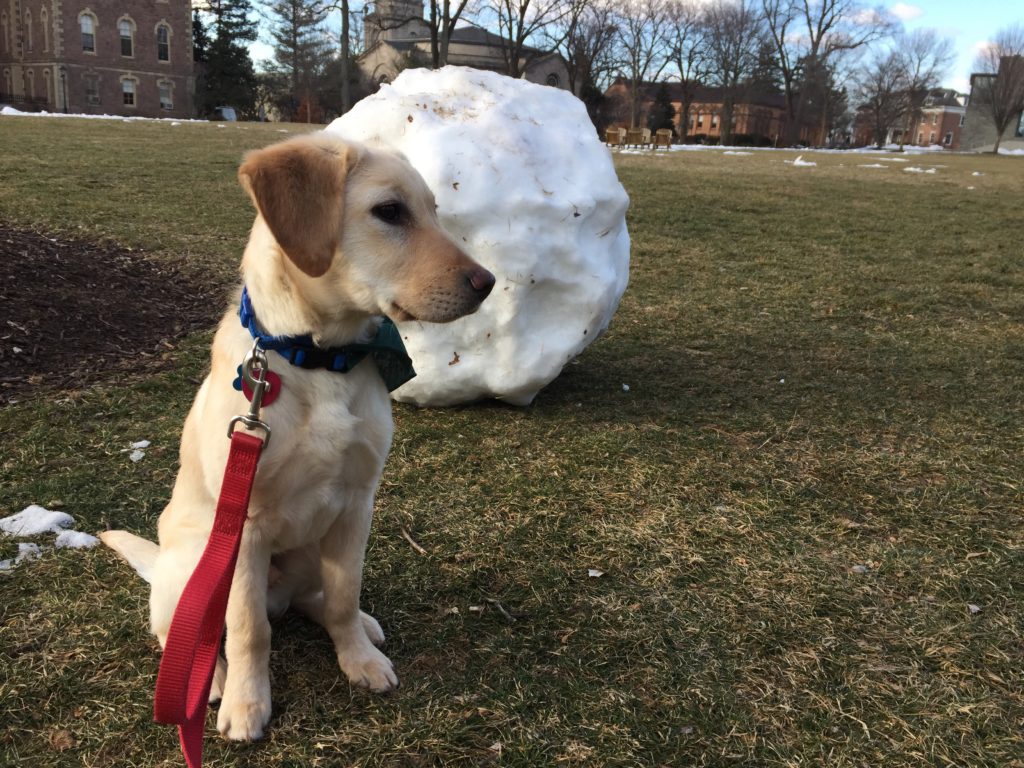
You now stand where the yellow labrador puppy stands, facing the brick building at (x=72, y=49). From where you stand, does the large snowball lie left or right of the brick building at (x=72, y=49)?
right

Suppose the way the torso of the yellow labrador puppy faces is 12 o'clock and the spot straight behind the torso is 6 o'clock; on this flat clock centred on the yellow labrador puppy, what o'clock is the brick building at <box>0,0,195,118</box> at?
The brick building is roughly at 7 o'clock from the yellow labrador puppy.

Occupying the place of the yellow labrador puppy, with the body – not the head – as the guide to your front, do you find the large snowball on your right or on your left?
on your left
